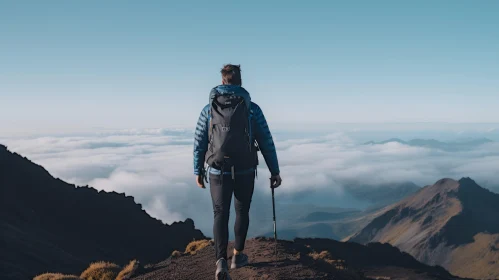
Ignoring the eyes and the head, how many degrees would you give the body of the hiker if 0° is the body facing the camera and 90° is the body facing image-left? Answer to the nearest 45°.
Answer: approximately 180°
